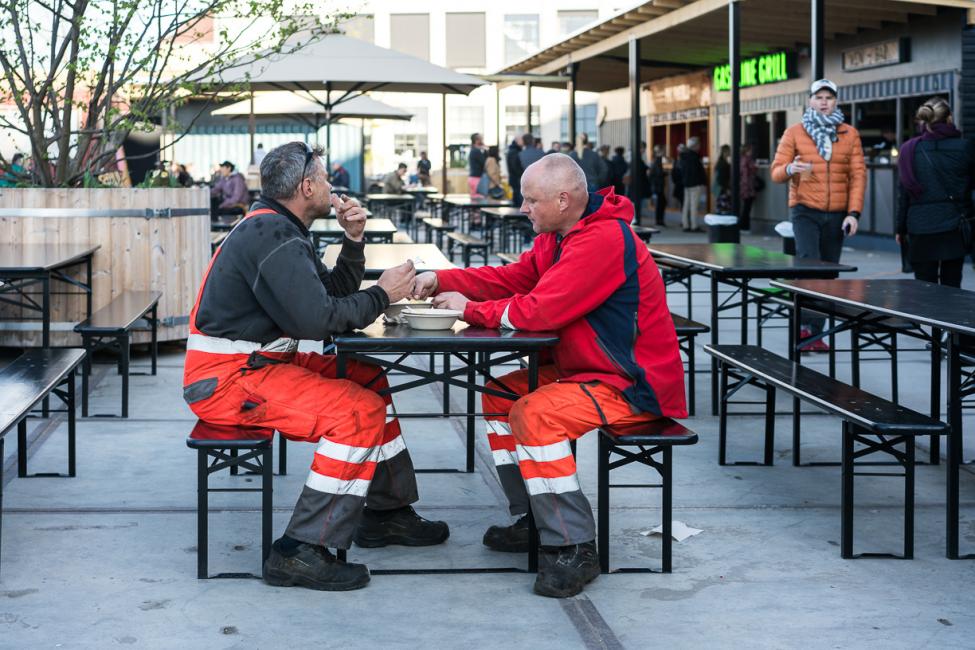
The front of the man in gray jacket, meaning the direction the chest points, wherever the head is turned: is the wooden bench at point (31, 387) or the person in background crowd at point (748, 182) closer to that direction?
the person in background crowd

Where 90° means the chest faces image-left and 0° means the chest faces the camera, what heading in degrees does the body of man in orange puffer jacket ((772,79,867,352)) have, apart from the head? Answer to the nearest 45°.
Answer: approximately 0°

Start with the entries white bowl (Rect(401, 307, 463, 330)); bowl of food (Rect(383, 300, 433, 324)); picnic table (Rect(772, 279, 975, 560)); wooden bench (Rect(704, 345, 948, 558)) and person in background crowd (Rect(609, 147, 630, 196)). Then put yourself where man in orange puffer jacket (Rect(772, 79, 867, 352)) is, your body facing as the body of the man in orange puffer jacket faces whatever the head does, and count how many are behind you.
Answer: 1

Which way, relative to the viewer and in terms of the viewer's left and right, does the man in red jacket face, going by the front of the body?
facing to the left of the viewer

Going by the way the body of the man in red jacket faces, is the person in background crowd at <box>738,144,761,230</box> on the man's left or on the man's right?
on the man's right

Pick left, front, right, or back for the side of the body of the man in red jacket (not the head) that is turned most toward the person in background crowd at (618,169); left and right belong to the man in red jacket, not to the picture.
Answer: right

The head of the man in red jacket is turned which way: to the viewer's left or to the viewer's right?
to the viewer's left

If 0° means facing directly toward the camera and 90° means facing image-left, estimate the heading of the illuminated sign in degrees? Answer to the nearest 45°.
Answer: approximately 45°

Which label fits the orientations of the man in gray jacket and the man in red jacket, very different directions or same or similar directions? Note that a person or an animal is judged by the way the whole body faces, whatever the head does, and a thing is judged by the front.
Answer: very different directions

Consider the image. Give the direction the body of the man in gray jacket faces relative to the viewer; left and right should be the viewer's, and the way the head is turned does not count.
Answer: facing to the right of the viewer
